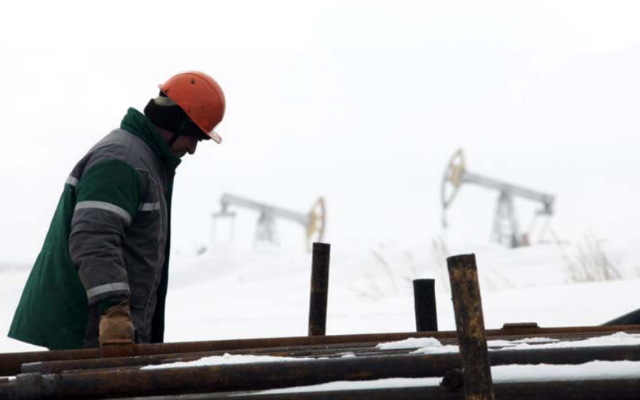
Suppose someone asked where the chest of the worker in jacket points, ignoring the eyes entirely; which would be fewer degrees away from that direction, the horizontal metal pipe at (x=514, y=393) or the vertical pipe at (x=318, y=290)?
the vertical pipe

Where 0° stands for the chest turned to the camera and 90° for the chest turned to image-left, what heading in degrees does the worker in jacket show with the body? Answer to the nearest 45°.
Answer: approximately 270°

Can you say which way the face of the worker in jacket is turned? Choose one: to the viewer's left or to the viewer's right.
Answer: to the viewer's right

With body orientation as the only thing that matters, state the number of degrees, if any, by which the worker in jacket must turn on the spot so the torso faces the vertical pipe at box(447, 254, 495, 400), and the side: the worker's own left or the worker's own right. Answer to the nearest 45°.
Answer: approximately 45° to the worker's own right

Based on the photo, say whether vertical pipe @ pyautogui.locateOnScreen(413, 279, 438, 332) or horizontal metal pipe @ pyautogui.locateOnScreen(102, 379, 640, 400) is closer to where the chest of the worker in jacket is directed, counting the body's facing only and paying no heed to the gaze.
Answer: the vertical pipe

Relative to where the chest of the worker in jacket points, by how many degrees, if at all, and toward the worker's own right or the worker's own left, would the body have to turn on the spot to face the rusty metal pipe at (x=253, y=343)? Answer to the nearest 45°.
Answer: approximately 45° to the worker's own right

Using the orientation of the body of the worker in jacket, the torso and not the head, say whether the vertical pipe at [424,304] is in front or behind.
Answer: in front
